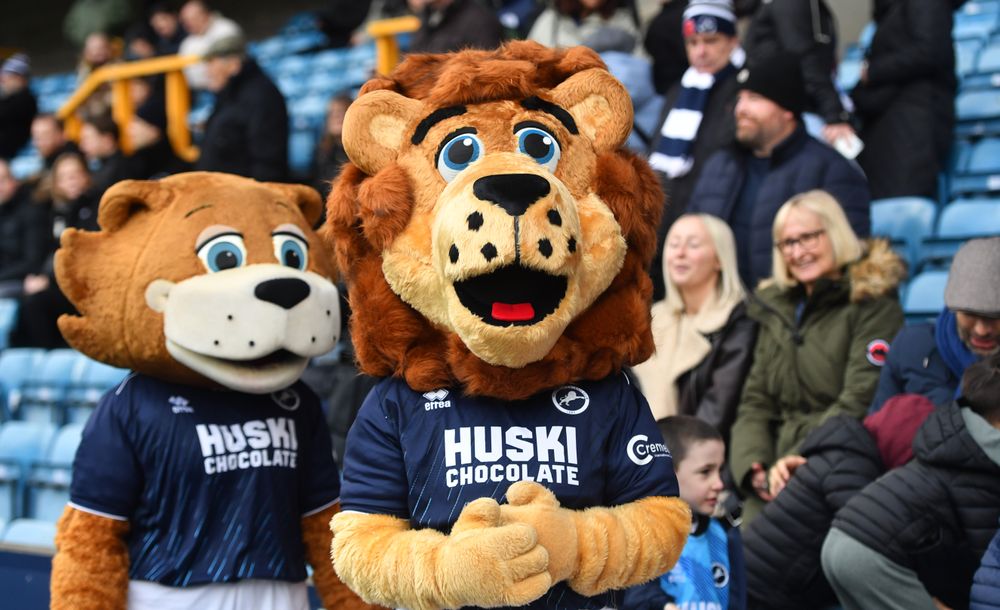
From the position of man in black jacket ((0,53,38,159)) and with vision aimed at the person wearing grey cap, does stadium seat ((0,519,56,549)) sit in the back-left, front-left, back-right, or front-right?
front-right

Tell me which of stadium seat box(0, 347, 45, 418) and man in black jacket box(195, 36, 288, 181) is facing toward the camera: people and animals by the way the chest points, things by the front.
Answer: the stadium seat

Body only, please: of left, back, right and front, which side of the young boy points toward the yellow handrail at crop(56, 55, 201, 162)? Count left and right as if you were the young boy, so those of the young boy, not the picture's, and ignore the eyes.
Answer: back

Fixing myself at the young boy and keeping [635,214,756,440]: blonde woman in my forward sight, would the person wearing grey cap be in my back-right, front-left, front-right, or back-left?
front-right

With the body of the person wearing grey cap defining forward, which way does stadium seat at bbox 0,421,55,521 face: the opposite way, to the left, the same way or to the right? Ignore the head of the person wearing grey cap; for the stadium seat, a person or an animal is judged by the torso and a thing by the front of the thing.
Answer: the same way

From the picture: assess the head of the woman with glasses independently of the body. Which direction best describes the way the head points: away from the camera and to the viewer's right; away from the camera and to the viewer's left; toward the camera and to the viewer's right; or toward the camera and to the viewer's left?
toward the camera and to the viewer's left

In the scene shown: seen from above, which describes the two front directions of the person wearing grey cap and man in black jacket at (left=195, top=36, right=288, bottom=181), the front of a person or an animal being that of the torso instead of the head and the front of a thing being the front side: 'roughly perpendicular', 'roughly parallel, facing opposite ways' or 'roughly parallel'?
roughly perpendicular

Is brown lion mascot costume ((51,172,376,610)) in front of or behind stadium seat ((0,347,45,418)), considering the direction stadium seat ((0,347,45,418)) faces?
in front

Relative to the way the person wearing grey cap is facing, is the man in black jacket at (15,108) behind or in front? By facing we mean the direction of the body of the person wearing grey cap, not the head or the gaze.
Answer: behind

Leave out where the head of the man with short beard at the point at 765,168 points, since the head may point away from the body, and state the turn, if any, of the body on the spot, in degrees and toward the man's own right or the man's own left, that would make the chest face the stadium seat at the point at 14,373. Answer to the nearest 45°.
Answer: approximately 45° to the man's own right

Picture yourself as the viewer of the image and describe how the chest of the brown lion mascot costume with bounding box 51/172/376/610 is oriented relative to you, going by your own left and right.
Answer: facing the viewer and to the right of the viewer

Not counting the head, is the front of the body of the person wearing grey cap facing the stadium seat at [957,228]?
no

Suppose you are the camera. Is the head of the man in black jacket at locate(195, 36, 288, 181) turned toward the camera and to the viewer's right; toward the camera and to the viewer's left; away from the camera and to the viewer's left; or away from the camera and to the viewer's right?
toward the camera and to the viewer's left

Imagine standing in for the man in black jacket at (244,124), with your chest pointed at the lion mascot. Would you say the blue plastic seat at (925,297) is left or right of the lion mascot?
left

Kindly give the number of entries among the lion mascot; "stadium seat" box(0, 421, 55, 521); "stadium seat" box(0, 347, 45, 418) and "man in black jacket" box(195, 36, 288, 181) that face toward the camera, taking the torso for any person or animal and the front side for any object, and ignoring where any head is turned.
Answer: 3

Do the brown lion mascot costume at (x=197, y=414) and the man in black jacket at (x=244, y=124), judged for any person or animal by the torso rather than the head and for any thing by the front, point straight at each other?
no

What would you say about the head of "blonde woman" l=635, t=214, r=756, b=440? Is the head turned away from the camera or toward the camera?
toward the camera

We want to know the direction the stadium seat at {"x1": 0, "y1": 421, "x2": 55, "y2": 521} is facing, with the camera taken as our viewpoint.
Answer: facing the viewer

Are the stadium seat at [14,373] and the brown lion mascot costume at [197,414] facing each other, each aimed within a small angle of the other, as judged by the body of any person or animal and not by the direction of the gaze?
no

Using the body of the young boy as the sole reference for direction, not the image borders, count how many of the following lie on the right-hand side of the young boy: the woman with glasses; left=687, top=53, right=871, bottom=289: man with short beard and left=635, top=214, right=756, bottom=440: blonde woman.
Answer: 0

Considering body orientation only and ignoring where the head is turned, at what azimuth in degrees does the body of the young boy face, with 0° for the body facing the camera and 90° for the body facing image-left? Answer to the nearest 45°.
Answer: approximately 315°
